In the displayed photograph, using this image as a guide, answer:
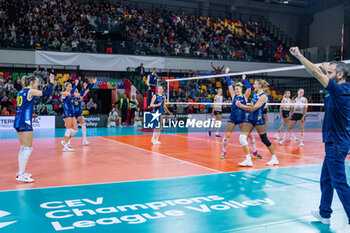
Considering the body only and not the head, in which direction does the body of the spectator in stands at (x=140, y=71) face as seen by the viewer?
toward the camera

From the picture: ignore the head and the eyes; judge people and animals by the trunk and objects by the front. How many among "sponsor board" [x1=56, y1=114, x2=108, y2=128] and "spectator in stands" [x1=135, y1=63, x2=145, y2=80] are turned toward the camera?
2

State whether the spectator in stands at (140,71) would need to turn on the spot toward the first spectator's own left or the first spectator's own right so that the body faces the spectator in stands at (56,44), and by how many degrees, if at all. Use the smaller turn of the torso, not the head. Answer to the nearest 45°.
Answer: approximately 90° to the first spectator's own right

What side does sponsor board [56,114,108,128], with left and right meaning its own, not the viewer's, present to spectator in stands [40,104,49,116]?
back

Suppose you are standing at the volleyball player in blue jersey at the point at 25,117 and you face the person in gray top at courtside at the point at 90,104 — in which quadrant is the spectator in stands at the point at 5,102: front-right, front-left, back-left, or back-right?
front-left

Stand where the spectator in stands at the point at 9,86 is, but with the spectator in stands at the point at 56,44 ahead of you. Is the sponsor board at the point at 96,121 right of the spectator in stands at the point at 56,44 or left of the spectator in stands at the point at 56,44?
right

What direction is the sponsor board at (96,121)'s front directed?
toward the camera

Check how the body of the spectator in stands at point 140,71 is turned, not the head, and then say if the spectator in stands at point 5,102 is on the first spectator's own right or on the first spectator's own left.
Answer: on the first spectator's own right

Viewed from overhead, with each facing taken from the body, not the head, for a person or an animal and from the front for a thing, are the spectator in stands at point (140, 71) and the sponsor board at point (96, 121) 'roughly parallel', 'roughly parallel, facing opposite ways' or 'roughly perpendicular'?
roughly parallel
